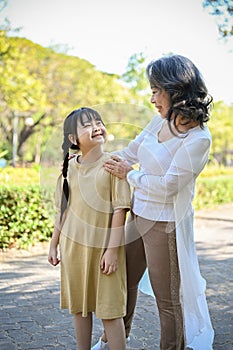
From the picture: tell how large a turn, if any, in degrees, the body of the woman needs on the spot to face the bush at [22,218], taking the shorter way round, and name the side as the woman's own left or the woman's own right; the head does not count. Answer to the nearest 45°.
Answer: approximately 90° to the woman's own right

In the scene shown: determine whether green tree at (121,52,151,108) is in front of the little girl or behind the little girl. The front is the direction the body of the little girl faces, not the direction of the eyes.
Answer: behind

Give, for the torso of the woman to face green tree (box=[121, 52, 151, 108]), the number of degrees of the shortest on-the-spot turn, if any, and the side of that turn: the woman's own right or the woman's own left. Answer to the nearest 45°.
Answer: approximately 135° to the woman's own right

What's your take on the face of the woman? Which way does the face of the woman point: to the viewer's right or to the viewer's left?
to the viewer's left

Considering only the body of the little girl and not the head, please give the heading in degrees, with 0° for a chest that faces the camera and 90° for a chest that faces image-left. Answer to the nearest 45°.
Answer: approximately 0°

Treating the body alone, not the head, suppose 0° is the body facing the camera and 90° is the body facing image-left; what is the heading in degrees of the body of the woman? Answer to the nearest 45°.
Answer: approximately 45°

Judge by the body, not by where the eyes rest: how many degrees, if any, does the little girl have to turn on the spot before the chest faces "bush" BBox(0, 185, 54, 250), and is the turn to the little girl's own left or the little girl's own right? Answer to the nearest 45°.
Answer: approximately 180°
